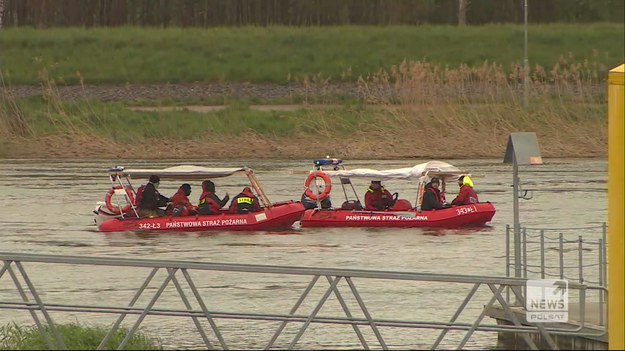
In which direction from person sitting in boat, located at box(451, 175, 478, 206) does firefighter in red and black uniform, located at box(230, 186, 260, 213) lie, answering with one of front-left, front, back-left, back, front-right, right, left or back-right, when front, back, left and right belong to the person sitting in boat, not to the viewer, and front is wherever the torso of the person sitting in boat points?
front

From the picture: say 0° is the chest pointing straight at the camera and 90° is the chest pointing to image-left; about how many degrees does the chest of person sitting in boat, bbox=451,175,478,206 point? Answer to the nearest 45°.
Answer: approximately 90°

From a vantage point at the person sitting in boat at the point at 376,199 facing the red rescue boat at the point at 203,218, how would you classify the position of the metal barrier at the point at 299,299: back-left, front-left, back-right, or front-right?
front-left

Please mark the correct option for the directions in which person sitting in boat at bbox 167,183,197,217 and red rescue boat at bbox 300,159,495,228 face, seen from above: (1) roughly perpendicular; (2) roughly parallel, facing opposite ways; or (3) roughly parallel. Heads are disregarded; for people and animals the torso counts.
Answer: roughly parallel

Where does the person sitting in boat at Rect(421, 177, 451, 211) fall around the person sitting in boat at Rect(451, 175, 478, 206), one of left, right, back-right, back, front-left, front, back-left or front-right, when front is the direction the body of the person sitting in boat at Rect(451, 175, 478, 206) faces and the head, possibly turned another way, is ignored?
front

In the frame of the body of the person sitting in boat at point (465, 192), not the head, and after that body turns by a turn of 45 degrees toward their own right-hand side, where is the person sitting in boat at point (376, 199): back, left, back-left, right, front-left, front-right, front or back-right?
front-left
